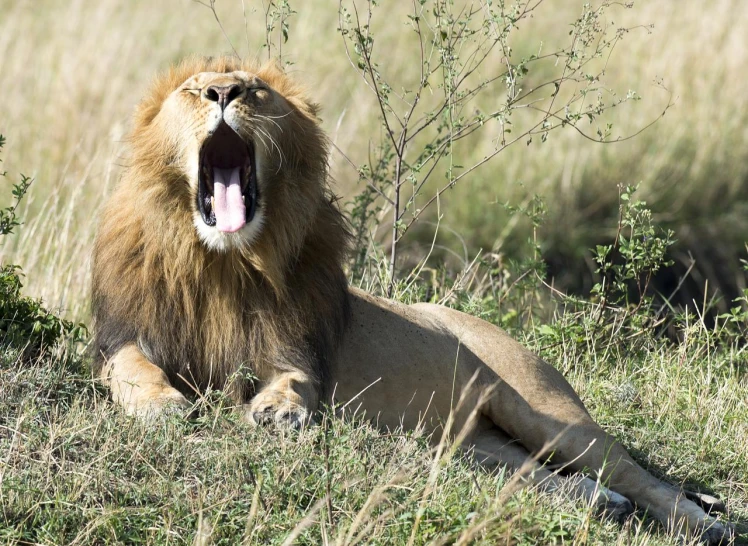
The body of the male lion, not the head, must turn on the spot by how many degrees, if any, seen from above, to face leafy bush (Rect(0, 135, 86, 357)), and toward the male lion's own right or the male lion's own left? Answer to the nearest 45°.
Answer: approximately 45° to the male lion's own right

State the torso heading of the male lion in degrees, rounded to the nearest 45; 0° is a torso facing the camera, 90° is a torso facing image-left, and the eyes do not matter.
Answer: approximately 45°
